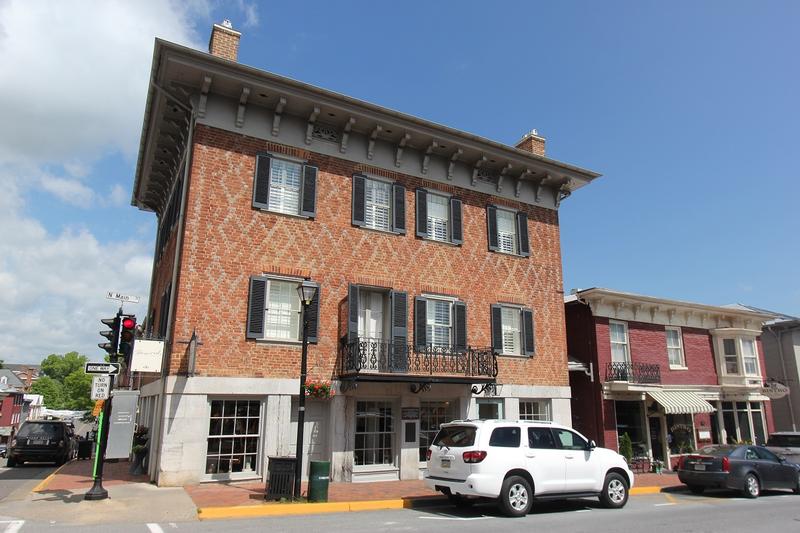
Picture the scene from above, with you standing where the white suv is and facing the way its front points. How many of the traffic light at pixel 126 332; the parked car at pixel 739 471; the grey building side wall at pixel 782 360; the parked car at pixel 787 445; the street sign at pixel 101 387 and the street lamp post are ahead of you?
3

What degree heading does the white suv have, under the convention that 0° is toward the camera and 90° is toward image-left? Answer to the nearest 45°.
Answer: approximately 225°

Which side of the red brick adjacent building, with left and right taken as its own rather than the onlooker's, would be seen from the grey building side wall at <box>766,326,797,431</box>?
left

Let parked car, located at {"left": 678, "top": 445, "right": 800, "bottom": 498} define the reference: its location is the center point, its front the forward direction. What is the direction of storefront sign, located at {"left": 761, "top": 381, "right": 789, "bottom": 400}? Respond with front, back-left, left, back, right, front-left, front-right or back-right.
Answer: front-left

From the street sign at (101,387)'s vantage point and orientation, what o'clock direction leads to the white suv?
The white suv is roughly at 10 o'clock from the street sign.

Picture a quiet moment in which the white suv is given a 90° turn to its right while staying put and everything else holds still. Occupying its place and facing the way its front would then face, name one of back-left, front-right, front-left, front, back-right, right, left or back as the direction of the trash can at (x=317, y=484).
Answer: back-right

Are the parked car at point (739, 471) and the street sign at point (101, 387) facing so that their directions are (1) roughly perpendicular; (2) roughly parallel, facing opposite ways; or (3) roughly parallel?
roughly perpendicular

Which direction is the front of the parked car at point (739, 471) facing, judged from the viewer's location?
facing away from the viewer and to the right of the viewer

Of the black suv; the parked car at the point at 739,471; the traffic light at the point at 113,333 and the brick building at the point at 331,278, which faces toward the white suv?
the brick building
